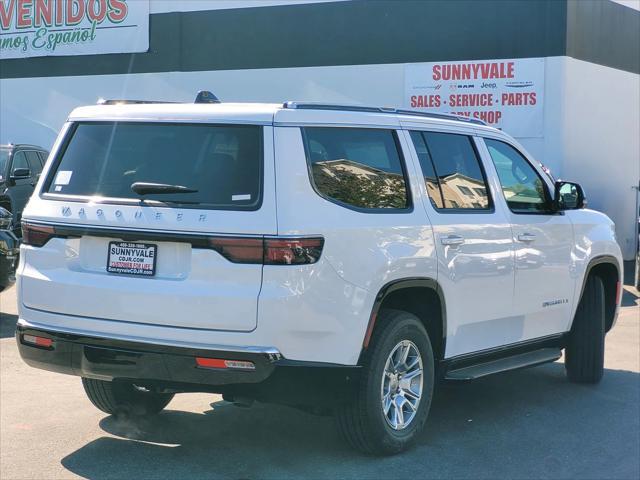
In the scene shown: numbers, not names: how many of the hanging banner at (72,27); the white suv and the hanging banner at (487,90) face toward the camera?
2

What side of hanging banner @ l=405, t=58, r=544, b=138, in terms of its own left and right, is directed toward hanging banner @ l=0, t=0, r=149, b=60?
right

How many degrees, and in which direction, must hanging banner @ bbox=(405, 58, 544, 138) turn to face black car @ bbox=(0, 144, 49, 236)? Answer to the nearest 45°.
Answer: approximately 45° to its right

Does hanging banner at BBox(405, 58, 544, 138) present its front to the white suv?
yes

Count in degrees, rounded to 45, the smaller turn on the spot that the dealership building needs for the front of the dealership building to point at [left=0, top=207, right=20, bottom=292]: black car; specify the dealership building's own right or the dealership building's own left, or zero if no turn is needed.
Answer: approximately 45° to the dealership building's own right

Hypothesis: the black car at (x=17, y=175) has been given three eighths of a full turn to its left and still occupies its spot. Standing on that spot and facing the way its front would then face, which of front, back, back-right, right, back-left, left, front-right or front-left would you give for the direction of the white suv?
right

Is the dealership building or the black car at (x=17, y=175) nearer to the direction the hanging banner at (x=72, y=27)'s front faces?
the black car

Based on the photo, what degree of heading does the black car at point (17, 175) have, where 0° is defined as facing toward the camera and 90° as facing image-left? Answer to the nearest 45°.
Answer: approximately 45°

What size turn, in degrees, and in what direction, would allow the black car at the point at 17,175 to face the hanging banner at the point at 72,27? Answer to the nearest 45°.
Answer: approximately 135° to its right

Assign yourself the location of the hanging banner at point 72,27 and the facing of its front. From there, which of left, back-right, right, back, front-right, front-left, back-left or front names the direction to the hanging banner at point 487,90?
front-left

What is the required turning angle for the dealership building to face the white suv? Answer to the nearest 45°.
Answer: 0° — it already faces it

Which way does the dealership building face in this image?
toward the camera

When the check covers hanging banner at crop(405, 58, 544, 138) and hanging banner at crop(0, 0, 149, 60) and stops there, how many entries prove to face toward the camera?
2

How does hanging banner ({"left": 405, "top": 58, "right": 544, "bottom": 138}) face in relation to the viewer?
toward the camera
